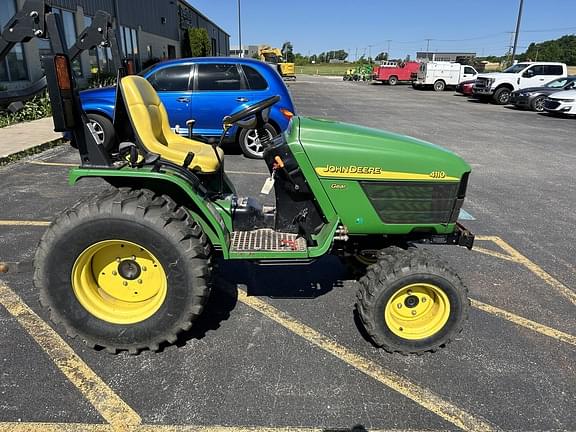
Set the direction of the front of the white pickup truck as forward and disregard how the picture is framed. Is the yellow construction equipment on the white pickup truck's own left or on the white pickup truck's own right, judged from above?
on the white pickup truck's own right

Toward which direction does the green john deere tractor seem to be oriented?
to the viewer's right

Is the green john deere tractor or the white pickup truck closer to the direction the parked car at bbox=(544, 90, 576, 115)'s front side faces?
the green john deere tractor

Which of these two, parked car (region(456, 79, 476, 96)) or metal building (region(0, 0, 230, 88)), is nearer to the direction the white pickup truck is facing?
the metal building

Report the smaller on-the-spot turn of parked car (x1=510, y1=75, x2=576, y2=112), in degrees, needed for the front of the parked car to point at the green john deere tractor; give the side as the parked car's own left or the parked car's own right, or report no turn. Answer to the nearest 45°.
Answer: approximately 45° to the parked car's own left

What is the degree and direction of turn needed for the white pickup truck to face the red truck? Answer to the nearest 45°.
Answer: approximately 90° to its right

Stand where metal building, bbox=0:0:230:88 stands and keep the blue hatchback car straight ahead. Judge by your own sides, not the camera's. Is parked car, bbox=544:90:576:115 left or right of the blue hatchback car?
left
